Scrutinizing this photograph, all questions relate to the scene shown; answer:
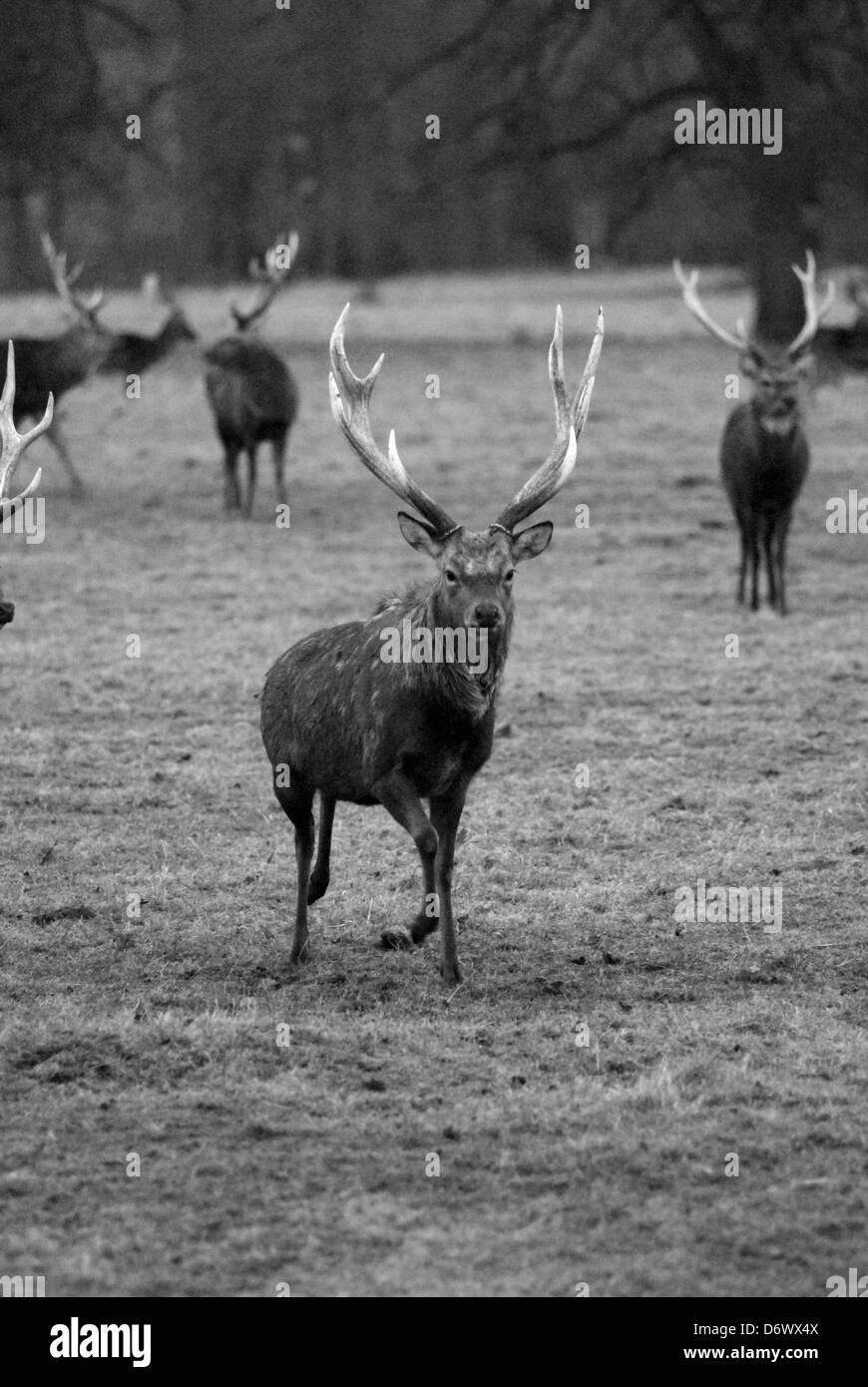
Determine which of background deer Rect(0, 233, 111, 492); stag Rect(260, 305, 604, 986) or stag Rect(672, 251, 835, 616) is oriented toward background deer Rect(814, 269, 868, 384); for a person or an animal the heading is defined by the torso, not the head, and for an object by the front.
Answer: background deer Rect(0, 233, 111, 492)

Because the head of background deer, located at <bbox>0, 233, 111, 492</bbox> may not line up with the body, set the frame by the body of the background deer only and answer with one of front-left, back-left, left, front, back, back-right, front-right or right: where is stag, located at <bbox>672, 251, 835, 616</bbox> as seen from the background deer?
front-right

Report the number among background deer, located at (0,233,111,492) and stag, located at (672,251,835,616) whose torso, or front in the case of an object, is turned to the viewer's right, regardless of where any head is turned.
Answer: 1

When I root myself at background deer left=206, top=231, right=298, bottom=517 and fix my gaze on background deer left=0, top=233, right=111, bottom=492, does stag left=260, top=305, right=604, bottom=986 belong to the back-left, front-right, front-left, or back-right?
back-left

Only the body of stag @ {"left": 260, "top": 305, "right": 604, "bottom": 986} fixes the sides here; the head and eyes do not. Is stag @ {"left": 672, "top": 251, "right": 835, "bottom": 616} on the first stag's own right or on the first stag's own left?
on the first stag's own left

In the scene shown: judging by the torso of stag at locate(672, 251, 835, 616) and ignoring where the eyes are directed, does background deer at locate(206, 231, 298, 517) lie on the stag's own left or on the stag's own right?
on the stag's own right

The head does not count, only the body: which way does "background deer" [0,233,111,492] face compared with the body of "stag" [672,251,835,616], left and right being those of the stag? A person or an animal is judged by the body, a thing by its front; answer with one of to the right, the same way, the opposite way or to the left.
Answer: to the left

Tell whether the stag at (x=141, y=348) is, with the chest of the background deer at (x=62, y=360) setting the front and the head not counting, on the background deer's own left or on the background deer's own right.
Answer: on the background deer's own left

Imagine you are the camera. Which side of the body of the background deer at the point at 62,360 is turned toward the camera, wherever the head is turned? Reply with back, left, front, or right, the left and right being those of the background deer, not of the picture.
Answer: right

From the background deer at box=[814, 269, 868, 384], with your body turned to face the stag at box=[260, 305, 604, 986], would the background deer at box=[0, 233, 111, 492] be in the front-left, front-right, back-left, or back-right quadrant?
front-right

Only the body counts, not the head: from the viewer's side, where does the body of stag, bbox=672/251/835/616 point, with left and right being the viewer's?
facing the viewer
